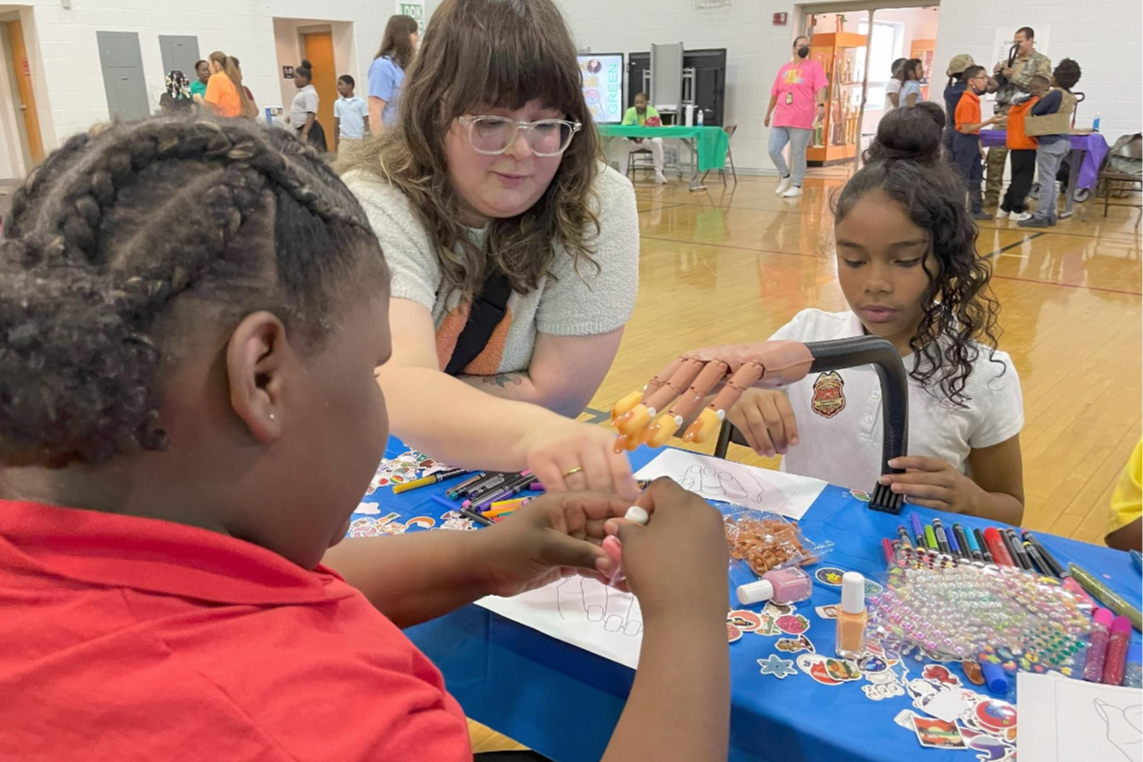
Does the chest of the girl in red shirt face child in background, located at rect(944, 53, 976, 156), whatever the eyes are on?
yes

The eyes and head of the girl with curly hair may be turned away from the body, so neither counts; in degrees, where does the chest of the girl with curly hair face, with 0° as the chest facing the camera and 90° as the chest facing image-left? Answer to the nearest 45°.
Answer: approximately 45°

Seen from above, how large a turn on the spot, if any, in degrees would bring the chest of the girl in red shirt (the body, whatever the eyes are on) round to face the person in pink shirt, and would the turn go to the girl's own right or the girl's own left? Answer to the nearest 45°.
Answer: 0° — they already face them

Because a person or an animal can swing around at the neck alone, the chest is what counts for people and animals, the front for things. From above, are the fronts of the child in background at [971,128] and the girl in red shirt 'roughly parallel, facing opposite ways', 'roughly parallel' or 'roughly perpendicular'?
roughly perpendicular

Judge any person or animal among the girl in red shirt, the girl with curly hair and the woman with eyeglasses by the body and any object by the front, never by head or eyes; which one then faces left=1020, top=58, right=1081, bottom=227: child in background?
the girl in red shirt

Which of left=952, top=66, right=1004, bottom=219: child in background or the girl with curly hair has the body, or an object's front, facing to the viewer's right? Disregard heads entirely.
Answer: the child in background

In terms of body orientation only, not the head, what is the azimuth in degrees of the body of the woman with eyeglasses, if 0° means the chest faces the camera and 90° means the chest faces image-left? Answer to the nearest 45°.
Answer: approximately 0°

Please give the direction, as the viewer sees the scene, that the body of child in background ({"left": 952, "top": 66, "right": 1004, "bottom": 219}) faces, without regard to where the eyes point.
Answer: to the viewer's right

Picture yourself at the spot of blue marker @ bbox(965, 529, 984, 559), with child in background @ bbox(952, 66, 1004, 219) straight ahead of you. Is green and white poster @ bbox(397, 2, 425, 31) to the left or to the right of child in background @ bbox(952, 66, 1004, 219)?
left

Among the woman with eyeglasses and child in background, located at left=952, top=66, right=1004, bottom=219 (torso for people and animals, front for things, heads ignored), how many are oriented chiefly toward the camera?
1

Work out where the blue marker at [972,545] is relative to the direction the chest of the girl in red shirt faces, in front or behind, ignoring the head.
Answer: in front

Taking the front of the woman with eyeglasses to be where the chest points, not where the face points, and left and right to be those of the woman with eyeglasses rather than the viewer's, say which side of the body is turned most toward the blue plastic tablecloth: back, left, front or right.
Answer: front
